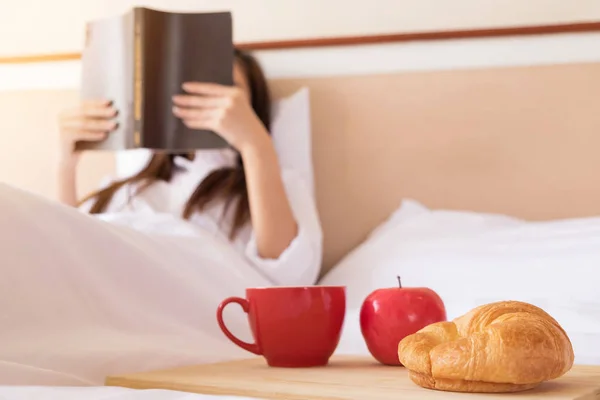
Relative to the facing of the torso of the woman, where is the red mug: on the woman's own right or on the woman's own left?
on the woman's own left

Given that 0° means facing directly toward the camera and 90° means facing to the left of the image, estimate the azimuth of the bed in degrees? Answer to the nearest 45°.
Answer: approximately 0°

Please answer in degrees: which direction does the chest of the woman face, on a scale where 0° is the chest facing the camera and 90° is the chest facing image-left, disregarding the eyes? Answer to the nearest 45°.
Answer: approximately 45°

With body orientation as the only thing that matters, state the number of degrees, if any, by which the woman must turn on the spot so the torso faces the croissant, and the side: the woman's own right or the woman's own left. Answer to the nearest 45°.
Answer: approximately 45° to the woman's own left
